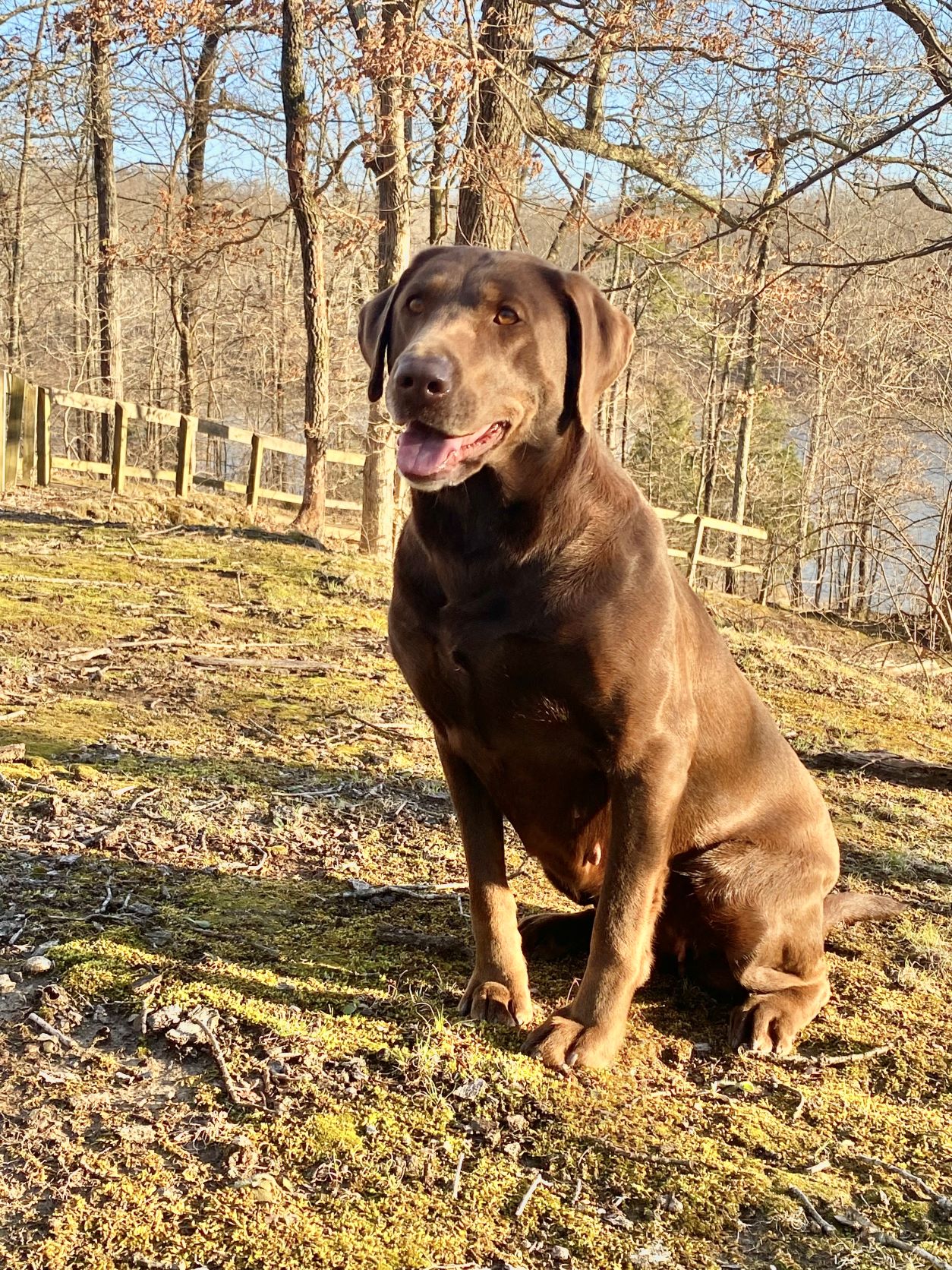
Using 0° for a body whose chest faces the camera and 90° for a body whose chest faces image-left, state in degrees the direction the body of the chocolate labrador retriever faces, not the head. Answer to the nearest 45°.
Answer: approximately 45°

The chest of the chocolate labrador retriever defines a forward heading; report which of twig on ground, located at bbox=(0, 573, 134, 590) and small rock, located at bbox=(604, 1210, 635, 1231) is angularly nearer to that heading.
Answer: the small rock

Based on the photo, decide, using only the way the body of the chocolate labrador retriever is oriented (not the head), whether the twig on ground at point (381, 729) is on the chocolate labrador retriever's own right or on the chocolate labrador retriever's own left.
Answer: on the chocolate labrador retriever's own right

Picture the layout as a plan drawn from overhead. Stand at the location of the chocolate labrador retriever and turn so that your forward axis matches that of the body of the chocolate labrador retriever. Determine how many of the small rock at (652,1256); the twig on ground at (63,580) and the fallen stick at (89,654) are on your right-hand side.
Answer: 2

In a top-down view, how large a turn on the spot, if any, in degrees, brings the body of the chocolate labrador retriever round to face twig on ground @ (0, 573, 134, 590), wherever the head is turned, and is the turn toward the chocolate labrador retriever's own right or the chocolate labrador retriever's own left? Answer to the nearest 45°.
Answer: approximately 90° to the chocolate labrador retriever's own right

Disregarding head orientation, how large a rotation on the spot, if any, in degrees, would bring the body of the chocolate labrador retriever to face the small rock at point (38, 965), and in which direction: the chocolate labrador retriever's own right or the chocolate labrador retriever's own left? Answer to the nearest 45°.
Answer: approximately 45° to the chocolate labrador retriever's own right

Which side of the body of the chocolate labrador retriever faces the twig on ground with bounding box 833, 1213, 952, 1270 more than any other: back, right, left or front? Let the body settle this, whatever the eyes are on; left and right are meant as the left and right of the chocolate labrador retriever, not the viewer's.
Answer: left

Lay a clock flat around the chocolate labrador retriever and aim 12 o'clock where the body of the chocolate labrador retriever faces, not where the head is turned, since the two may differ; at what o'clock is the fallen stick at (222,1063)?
The fallen stick is roughly at 12 o'clock from the chocolate labrador retriever.

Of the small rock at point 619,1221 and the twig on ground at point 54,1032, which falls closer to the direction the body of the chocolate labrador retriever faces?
the twig on ground

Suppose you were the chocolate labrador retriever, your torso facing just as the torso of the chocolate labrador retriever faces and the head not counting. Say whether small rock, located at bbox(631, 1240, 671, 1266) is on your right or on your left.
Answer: on your left

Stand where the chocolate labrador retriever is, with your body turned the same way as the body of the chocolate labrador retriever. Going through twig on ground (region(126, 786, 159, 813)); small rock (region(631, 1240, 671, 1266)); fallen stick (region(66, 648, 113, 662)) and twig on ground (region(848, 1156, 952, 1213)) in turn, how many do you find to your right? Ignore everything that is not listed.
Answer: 2
